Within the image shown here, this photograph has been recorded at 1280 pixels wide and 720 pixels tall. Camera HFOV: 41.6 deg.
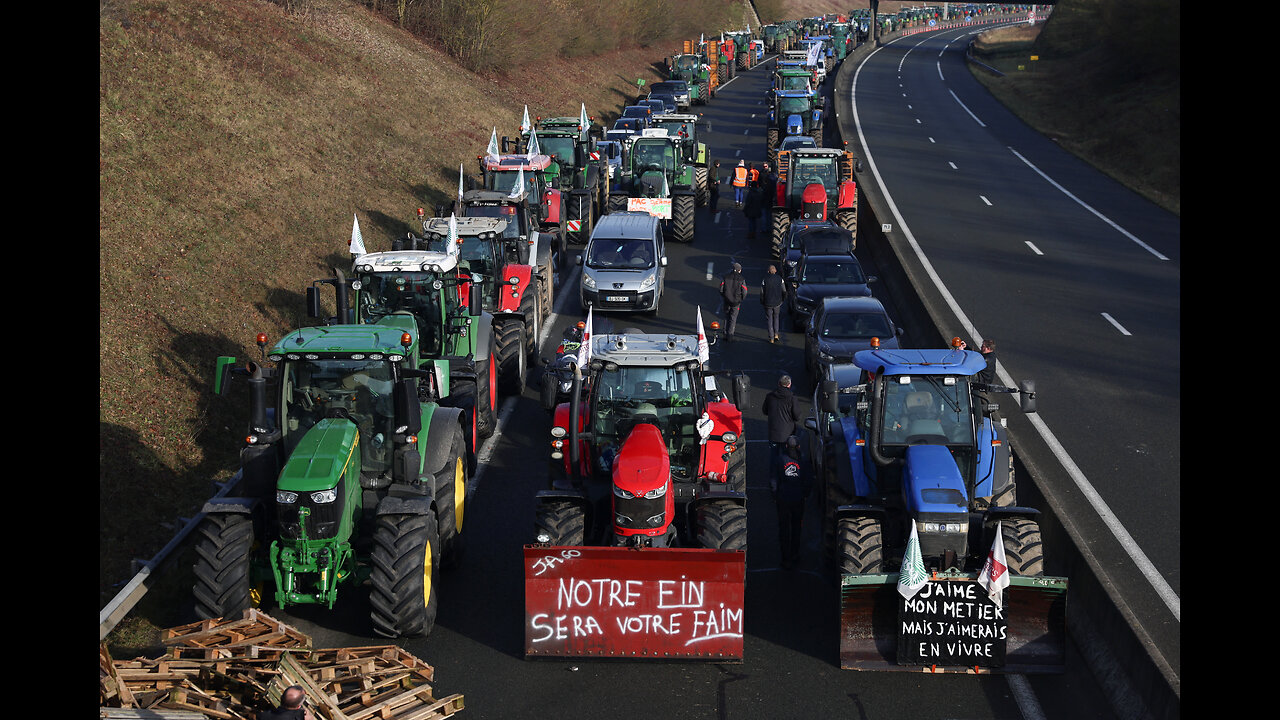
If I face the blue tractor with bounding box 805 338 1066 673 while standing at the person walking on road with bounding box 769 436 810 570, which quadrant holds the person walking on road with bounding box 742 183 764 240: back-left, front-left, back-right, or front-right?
back-left

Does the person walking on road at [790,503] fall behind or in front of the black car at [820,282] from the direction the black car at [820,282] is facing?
in front

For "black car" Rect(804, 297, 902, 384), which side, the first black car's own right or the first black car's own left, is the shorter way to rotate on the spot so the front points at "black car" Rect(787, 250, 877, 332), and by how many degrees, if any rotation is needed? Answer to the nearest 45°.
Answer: approximately 180°

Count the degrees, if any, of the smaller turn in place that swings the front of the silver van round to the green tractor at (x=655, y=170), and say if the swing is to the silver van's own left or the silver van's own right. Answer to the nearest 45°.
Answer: approximately 180°

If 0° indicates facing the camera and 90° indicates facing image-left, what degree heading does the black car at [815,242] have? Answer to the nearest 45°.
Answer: approximately 0°

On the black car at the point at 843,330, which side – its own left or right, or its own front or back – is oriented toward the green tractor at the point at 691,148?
back

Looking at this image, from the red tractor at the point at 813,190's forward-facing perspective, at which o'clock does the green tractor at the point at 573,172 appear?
The green tractor is roughly at 3 o'clock from the red tractor.

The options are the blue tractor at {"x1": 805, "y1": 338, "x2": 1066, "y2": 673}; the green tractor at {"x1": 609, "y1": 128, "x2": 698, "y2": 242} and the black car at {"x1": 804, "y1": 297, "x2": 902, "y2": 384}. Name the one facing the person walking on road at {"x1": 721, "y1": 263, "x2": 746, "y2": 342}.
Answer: the green tractor

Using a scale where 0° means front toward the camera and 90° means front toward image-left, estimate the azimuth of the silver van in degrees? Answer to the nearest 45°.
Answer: approximately 0°

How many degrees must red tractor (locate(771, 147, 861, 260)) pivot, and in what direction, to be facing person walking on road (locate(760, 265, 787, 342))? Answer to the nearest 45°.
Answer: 0° — it already faces them

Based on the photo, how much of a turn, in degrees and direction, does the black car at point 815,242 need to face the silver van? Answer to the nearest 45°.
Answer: approximately 45° to its right

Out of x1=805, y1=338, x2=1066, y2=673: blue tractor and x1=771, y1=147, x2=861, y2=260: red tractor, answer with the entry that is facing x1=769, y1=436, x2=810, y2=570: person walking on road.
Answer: the red tractor

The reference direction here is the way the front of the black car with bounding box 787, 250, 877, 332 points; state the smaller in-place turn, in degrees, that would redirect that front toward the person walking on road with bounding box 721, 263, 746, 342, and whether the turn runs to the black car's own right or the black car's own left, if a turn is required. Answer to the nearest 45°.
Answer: approximately 45° to the black car's own right

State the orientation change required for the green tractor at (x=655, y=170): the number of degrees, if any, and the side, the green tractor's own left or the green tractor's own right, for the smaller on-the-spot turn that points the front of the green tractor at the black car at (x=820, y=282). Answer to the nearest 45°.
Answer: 0° — it already faces it
